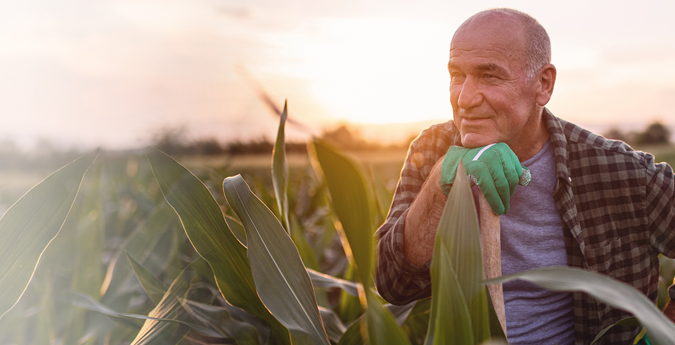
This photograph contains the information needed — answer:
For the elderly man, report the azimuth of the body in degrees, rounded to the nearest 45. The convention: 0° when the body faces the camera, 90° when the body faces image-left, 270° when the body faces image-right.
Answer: approximately 45°
